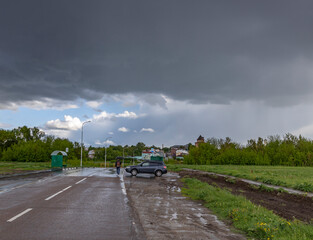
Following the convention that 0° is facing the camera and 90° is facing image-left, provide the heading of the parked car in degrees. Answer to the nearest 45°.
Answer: approximately 90°
